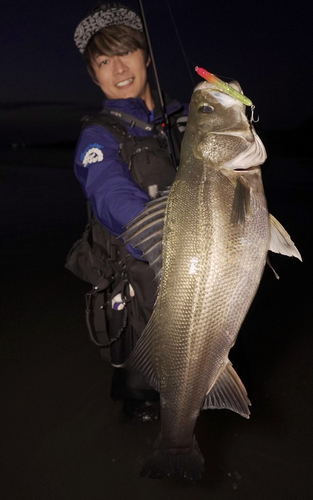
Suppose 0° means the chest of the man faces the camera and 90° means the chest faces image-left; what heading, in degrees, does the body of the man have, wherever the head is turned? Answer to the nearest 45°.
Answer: approximately 315°
